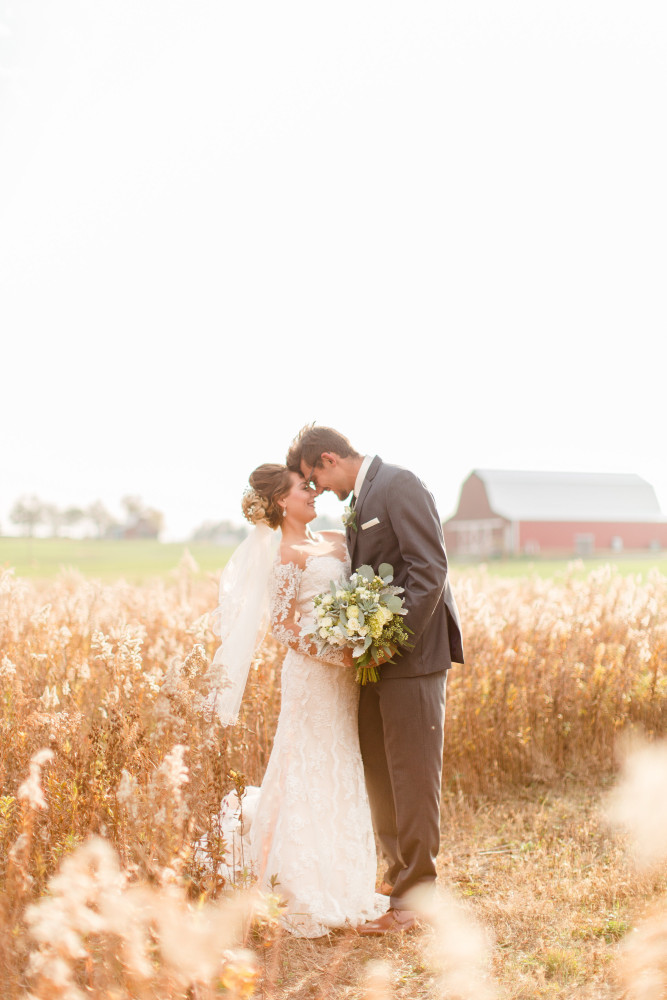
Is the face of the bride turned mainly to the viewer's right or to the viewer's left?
to the viewer's right

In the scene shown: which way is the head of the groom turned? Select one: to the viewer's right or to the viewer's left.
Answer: to the viewer's left

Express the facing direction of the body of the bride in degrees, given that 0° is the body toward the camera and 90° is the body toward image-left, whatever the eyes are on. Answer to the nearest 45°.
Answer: approximately 315°
